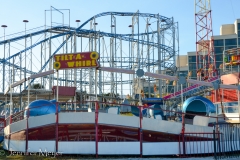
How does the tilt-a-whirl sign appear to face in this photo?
toward the camera
